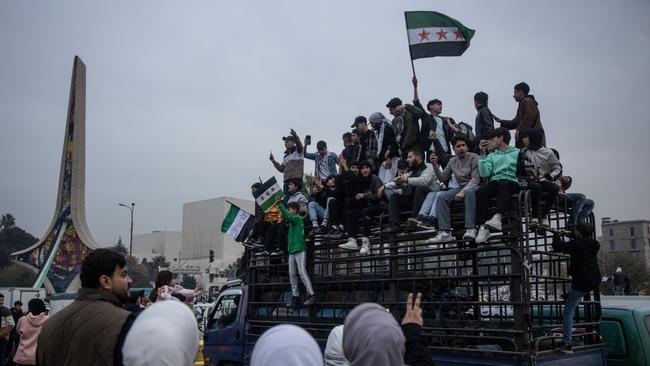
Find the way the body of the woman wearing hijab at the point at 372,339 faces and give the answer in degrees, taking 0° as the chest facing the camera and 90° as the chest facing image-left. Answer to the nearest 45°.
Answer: approximately 180°

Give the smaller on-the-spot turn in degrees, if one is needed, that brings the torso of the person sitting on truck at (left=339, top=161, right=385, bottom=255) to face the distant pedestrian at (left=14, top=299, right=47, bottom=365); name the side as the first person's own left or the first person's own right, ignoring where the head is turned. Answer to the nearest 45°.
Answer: approximately 45° to the first person's own right

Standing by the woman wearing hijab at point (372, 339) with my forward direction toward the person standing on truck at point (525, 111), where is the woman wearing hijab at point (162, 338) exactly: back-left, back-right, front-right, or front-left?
back-left

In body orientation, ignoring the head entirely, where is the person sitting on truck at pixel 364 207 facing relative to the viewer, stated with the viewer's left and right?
facing the viewer and to the left of the viewer

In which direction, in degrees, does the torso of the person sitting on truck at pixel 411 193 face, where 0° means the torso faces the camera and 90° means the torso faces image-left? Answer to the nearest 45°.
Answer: approximately 45°

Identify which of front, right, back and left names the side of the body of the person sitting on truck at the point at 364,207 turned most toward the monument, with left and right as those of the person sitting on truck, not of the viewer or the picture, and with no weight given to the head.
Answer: right

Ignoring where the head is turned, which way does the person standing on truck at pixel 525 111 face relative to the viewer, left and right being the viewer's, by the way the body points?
facing to the left of the viewer

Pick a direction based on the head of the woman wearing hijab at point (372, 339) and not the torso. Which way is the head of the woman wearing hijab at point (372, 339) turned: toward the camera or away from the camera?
away from the camera

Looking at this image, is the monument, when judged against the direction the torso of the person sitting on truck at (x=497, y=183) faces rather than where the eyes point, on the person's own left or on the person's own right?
on the person's own right

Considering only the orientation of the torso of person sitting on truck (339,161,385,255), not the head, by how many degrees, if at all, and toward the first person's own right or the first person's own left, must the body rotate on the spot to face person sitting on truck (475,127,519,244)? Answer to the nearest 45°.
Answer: approximately 90° to the first person's own left
